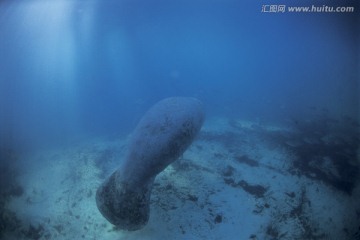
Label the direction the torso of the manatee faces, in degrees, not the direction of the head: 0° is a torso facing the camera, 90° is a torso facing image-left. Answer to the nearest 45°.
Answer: approximately 225°
